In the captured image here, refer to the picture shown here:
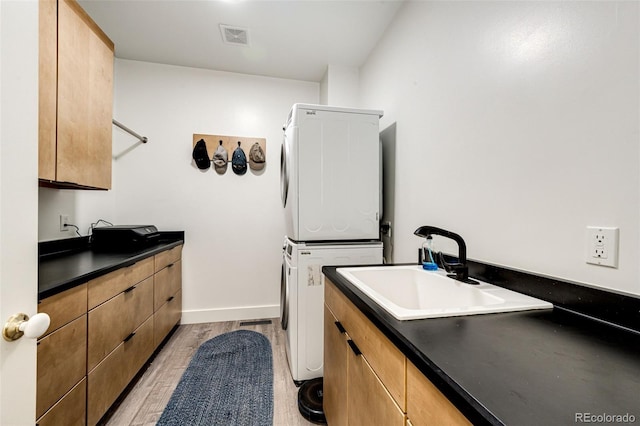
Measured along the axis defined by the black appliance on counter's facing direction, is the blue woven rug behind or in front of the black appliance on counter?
in front

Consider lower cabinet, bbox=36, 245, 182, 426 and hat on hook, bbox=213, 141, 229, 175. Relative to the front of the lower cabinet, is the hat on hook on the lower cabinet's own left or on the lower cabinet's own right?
on the lower cabinet's own left

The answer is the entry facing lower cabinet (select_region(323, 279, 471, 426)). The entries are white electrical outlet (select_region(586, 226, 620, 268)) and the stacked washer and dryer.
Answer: the white electrical outlet

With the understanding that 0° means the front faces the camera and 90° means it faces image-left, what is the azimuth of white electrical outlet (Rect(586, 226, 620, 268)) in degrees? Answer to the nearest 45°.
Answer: approximately 45°

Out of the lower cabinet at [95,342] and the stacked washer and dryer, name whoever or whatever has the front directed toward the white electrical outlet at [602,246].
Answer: the lower cabinet

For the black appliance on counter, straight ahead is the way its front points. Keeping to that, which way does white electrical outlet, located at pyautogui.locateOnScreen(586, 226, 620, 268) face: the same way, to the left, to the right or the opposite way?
the opposite way

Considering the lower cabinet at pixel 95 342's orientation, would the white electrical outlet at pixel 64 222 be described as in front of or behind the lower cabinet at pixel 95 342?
behind

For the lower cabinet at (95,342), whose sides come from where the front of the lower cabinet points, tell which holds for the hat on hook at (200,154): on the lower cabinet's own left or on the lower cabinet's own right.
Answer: on the lower cabinet's own left
